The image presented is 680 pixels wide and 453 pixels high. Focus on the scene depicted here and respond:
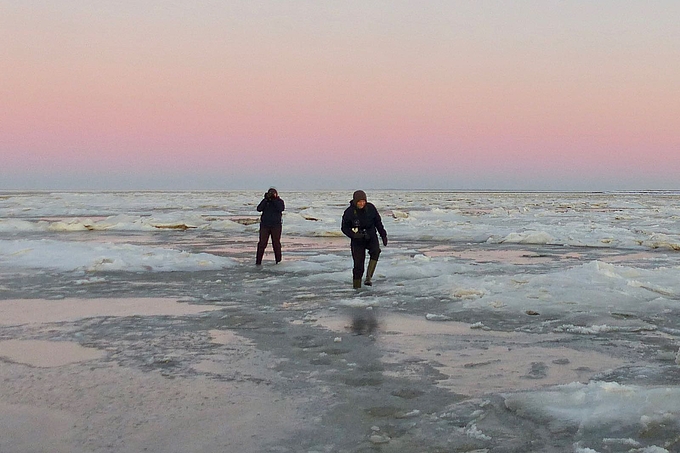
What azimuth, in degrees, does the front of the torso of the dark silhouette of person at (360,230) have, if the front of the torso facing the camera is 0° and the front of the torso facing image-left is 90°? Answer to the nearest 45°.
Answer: approximately 0°

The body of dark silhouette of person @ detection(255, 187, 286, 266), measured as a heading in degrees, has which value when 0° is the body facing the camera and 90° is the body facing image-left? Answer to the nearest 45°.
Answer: approximately 0°

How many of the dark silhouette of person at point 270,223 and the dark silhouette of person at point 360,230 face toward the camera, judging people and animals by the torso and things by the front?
2

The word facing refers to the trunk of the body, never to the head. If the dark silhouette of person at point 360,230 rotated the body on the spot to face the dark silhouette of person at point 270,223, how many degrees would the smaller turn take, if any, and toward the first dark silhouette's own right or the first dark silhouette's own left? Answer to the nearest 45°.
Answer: approximately 135° to the first dark silhouette's own right
